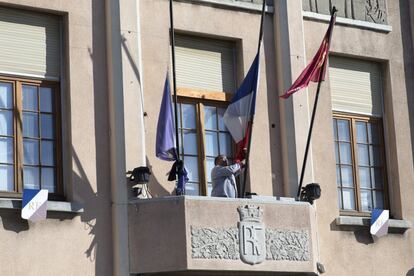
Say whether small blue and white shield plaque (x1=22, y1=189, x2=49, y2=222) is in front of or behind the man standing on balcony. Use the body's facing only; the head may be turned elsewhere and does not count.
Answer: behind

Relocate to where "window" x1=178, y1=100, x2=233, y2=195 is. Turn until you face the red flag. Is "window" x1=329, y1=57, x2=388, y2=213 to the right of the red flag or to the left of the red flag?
left

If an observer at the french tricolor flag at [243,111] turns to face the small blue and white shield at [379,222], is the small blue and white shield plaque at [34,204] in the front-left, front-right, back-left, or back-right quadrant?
back-left

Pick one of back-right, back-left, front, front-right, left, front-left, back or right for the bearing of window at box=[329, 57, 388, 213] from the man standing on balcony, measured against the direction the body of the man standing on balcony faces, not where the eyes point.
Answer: front-left

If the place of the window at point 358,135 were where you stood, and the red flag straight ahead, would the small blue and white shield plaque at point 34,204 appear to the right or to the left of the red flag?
right

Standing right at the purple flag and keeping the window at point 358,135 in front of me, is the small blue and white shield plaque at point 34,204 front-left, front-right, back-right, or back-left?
back-left
